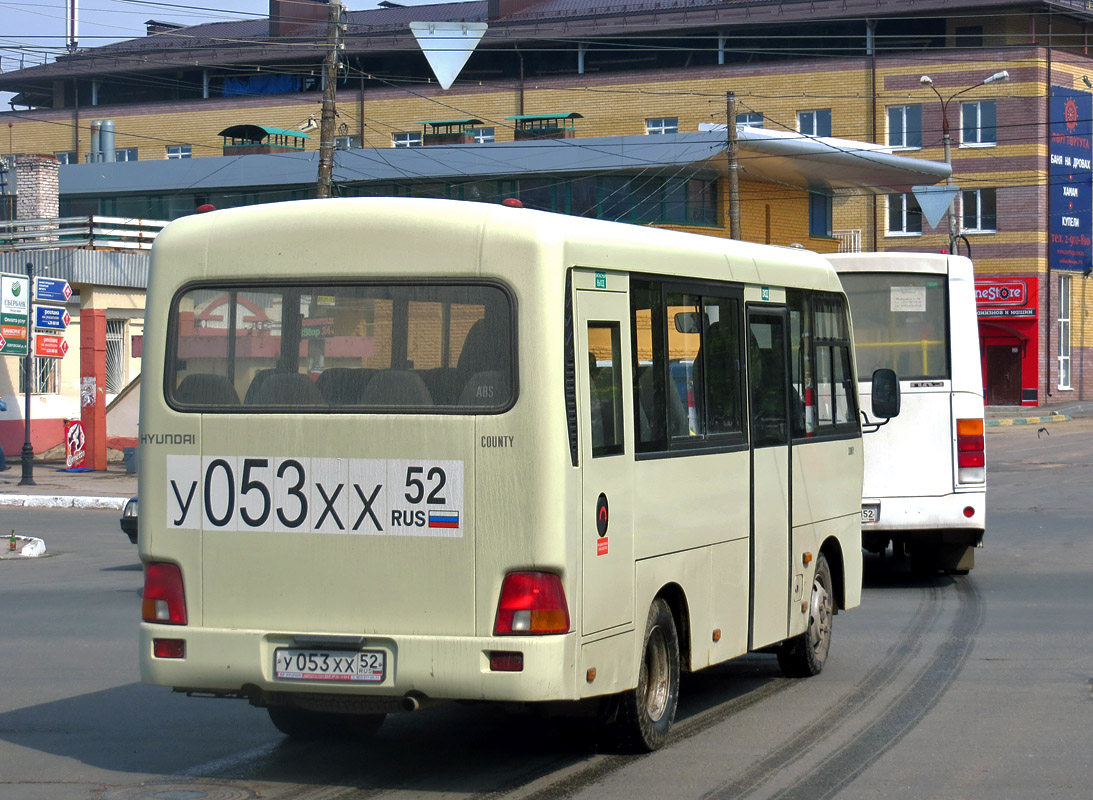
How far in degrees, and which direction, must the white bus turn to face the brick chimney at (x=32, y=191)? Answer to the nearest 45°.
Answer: approximately 45° to its left

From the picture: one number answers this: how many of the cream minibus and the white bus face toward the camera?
0

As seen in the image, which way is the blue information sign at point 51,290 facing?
toward the camera

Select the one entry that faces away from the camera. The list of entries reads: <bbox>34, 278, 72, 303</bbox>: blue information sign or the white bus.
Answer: the white bus

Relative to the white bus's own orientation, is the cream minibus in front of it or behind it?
behind

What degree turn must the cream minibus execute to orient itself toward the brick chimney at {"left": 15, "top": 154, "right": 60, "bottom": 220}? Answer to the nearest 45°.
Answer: approximately 45° to its left

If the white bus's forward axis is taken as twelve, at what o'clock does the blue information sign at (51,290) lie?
The blue information sign is roughly at 10 o'clock from the white bus.

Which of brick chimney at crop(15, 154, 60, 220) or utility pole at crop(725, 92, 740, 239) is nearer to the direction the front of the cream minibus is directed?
the utility pole

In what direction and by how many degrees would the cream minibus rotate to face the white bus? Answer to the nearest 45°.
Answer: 0° — it already faces it

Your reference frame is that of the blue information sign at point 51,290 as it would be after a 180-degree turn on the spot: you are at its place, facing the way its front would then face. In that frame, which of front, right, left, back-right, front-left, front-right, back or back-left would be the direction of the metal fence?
front

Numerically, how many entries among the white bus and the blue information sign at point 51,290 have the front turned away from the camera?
1

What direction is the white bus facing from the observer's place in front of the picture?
facing away from the viewer

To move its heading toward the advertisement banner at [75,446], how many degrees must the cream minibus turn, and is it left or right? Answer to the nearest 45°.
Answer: approximately 45° to its left

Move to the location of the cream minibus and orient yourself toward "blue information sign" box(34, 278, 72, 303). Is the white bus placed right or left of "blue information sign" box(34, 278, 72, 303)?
right

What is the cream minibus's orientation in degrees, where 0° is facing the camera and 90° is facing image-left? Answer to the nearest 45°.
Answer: approximately 225°

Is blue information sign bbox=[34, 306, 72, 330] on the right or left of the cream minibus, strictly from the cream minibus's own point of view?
on its left
